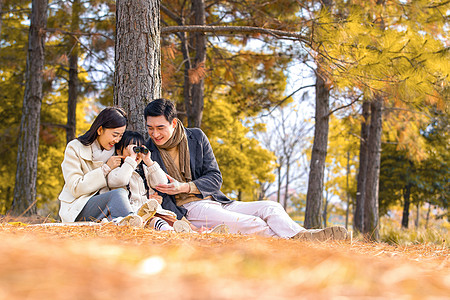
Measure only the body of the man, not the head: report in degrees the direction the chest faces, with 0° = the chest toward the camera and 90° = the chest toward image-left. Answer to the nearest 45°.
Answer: approximately 45°

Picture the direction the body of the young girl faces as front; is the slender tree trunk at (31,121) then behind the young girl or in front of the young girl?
behind

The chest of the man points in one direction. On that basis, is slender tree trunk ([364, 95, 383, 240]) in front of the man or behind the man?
behind

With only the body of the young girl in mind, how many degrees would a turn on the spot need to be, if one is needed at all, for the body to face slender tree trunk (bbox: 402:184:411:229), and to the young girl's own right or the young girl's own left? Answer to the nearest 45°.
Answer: approximately 90° to the young girl's own left

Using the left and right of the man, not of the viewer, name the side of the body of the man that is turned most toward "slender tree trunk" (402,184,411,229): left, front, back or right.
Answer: back

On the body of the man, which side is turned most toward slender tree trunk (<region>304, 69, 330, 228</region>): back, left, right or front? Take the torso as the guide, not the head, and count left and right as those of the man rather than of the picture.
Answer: back

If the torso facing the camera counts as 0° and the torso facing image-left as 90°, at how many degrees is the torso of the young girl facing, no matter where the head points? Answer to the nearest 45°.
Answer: approximately 315°

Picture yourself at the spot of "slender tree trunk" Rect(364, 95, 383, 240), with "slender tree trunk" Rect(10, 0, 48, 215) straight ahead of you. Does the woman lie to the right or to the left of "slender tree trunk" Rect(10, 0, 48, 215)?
left
